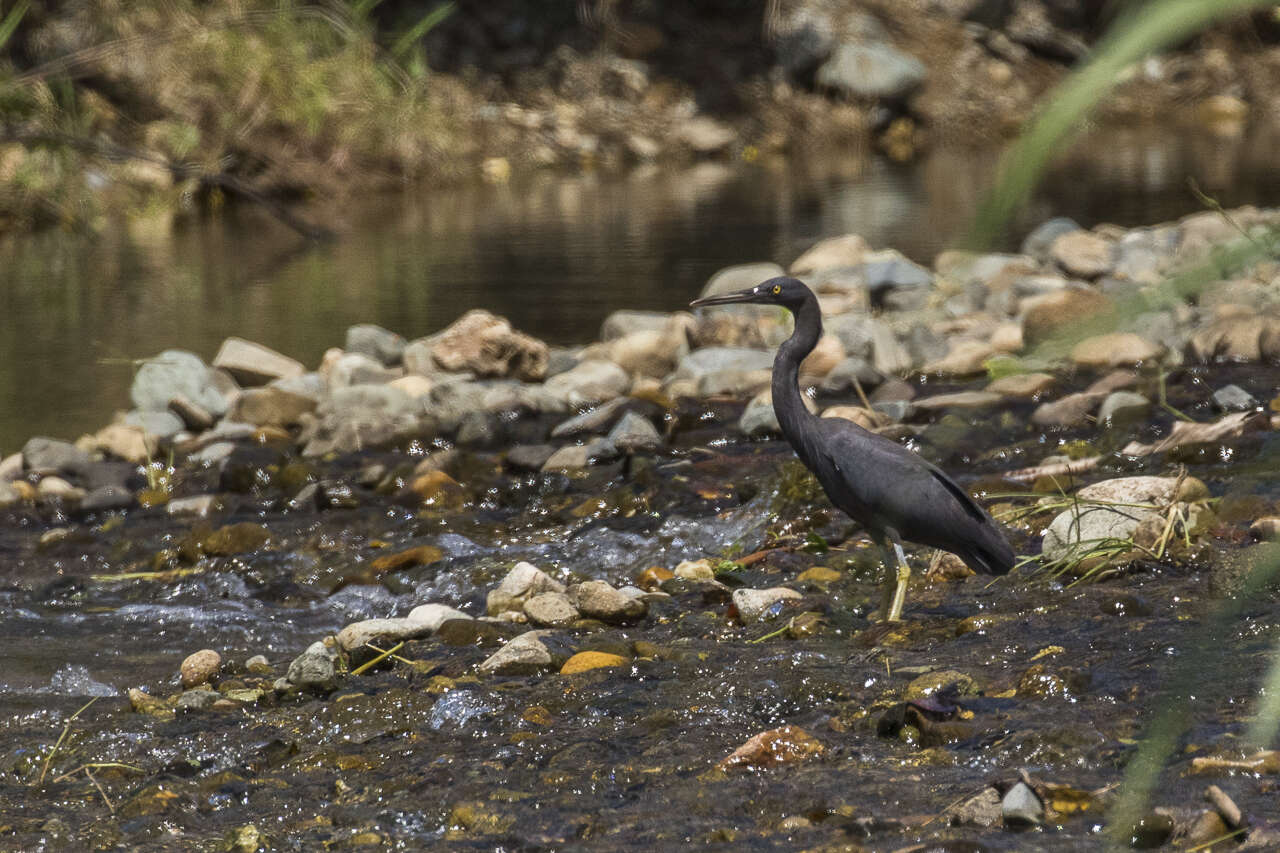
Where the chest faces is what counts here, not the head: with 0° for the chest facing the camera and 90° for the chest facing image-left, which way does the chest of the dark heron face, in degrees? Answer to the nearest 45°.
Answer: approximately 90°

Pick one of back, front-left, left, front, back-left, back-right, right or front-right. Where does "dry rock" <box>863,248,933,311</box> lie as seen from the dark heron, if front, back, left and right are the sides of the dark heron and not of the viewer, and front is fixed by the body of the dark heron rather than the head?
right

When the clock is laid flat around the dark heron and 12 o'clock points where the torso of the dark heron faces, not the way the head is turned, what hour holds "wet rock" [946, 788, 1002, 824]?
The wet rock is roughly at 9 o'clock from the dark heron.

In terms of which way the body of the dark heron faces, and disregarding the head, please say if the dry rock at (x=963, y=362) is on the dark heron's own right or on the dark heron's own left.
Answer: on the dark heron's own right

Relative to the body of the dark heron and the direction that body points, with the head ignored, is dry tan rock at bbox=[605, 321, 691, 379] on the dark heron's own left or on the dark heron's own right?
on the dark heron's own right

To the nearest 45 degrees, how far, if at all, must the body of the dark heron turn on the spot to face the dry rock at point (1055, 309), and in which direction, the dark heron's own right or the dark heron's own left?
approximately 90° to the dark heron's own right

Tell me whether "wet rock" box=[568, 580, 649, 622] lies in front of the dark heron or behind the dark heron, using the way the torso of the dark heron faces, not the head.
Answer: in front

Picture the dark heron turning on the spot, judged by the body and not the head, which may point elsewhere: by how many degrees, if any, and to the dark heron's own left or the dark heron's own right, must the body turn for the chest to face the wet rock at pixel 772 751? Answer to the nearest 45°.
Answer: approximately 90° to the dark heron's own left

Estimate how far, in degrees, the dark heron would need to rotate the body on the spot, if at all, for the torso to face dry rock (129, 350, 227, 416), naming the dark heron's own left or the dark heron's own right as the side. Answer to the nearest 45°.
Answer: approximately 45° to the dark heron's own right

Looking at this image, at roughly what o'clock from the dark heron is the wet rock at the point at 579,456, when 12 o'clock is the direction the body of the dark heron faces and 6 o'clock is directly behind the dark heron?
The wet rock is roughly at 2 o'clock from the dark heron.

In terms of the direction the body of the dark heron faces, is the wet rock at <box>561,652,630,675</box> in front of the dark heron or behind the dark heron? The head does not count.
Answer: in front

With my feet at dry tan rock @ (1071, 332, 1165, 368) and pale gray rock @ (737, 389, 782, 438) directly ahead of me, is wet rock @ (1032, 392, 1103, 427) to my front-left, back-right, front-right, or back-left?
front-left

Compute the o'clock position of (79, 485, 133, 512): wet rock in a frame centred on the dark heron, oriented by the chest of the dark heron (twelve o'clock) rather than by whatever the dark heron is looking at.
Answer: The wet rock is roughly at 1 o'clock from the dark heron.

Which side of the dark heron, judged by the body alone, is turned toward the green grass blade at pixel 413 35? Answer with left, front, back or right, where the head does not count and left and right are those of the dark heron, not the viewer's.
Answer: right

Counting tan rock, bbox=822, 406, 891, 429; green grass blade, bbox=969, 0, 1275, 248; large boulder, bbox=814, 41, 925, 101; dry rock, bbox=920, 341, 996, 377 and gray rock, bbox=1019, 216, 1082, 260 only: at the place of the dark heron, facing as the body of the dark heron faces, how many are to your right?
4

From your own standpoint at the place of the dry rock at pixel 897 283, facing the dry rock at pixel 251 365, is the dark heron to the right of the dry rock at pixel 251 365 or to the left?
left

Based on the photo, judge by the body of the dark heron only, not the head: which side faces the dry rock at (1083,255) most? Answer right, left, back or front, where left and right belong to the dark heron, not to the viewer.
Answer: right

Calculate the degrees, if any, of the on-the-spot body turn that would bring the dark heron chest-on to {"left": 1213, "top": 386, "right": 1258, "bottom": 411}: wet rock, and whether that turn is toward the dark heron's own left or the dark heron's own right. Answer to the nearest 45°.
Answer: approximately 135° to the dark heron's own right
